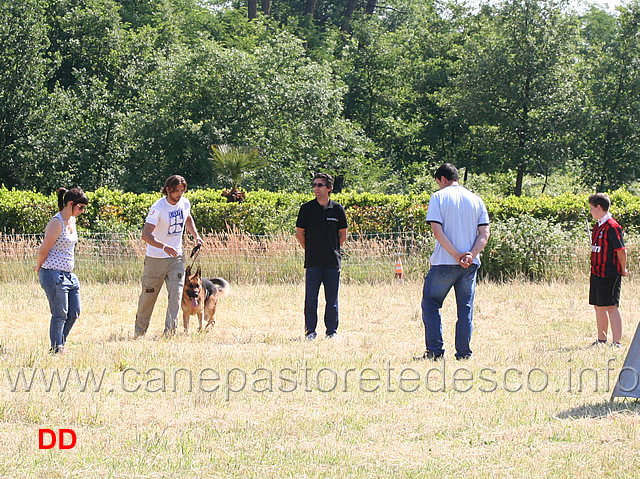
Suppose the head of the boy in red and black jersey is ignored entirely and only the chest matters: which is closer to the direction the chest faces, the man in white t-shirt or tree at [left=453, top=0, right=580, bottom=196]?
the man in white t-shirt

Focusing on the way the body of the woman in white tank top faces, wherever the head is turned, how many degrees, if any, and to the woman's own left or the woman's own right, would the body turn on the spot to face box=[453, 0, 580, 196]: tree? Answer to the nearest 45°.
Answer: approximately 90° to the woman's own left

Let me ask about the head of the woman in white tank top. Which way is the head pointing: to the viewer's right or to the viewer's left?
to the viewer's right

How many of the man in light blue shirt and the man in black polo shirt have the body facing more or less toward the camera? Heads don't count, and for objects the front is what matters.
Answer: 1

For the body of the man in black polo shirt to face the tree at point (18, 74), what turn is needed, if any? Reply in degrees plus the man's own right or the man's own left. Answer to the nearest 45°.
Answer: approximately 135° to the man's own right

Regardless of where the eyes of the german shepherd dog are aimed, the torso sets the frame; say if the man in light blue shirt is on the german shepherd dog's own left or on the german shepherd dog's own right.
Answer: on the german shepherd dog's own left

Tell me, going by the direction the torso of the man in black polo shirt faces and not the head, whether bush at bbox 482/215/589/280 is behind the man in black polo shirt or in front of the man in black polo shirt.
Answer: behind
